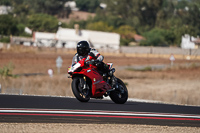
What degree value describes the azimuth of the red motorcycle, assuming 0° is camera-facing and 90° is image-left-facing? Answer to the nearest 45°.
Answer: approximately 45°

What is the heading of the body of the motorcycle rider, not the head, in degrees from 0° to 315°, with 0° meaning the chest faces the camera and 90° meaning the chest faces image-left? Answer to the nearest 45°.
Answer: approximately 45°
